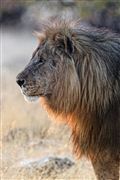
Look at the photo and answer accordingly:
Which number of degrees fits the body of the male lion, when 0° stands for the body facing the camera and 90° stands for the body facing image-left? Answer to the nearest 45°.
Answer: approximately 90°
